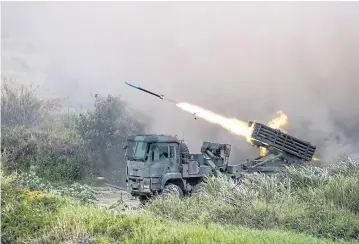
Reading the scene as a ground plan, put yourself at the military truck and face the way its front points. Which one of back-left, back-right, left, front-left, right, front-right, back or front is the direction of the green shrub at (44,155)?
right

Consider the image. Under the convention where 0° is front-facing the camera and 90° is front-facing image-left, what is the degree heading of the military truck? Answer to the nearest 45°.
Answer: approximately 45°

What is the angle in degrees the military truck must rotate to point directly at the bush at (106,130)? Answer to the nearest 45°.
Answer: approximately 90° to its right

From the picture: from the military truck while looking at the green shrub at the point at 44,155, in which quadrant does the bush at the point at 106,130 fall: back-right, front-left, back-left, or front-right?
front-right
